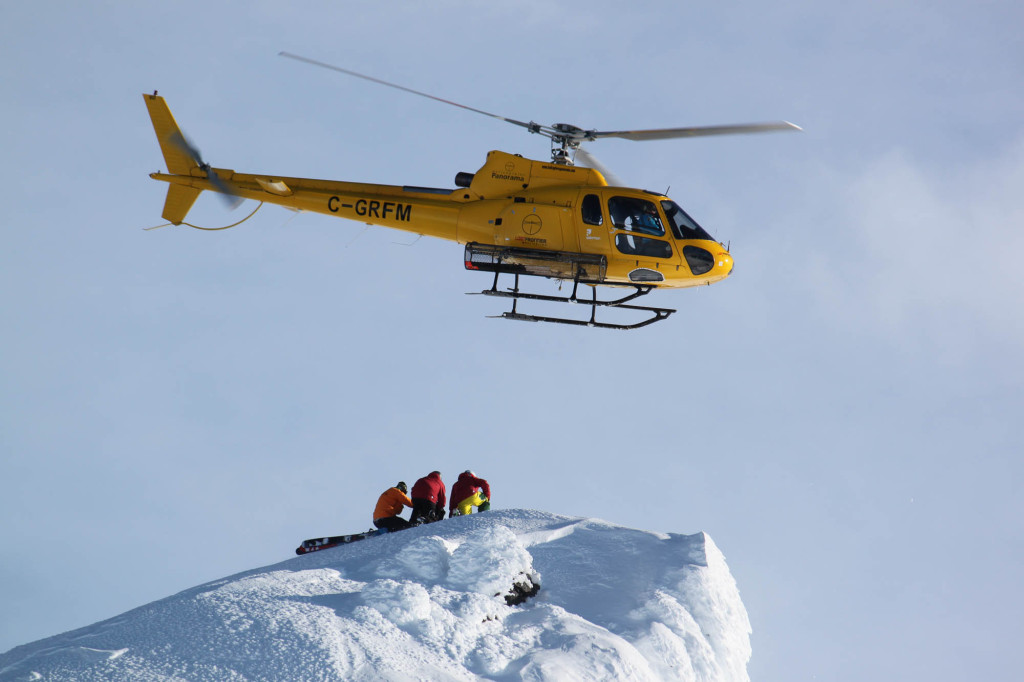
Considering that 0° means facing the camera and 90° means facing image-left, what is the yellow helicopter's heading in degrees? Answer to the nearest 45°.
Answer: approximately 270°
